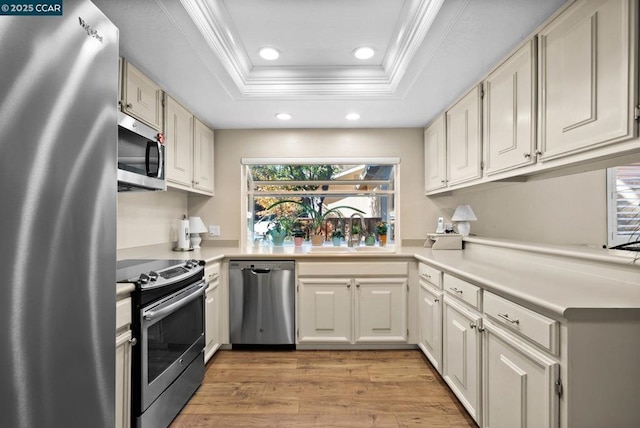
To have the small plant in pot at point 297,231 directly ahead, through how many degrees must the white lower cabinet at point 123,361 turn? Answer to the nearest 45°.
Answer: approximately 90° to its left

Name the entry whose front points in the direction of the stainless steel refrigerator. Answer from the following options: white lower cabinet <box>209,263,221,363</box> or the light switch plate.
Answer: the light switch plate

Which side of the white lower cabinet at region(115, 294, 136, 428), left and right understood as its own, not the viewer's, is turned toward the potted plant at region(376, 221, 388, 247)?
left

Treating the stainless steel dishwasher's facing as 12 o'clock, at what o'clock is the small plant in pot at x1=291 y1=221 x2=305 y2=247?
The small plant in pot is roughly at 7 o'clock from the stainless steel dishwasher.

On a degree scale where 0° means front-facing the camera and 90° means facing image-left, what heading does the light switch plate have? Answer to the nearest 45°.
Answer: approximately 0°

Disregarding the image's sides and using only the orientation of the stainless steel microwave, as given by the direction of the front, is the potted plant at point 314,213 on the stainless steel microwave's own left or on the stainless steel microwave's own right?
on the stainless steel microwave's own left

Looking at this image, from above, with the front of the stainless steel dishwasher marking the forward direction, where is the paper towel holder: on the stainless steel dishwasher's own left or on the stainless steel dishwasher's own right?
on the stainless steel dishwasher's own right

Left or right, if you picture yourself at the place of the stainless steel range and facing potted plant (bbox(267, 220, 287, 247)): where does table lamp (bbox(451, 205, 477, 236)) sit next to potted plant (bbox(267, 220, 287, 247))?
right

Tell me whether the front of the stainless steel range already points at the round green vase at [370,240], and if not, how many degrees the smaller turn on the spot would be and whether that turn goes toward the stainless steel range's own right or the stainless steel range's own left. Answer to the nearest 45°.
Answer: approximately 90° to the stainless steel range's own left

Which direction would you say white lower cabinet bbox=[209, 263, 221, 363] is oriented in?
to the viewer's right
